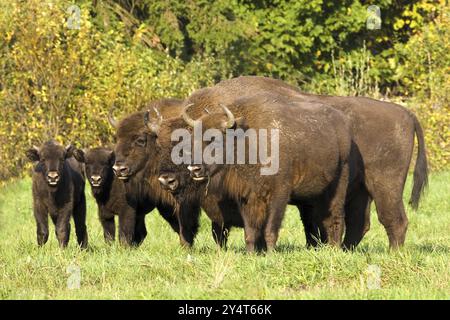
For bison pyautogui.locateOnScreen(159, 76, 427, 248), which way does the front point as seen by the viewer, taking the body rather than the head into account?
to the viewer's left

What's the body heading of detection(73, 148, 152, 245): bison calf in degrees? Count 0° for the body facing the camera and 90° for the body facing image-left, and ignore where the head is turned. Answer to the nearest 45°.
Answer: approximately 45°

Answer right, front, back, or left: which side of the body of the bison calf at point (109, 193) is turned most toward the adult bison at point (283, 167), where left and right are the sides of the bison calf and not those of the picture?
left
